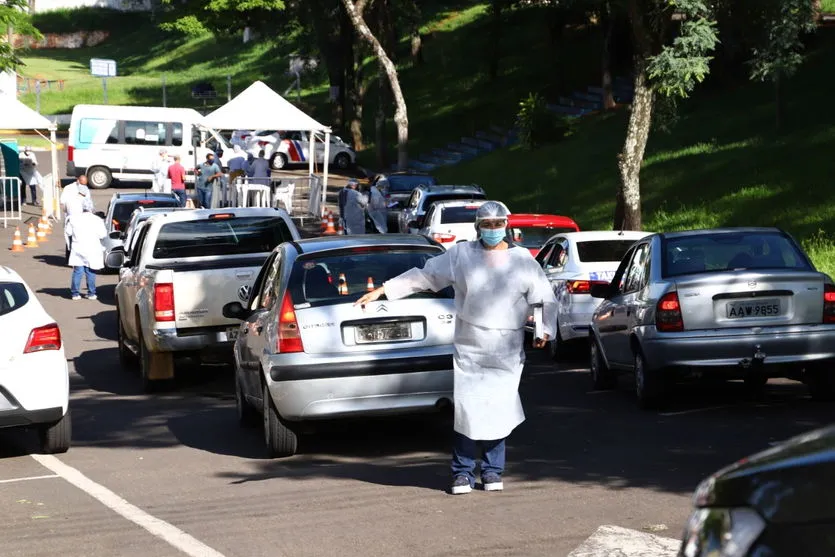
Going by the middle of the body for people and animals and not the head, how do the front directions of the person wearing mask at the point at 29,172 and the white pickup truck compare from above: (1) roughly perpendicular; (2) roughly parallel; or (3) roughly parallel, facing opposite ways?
roughly parallel, facing opposite ways

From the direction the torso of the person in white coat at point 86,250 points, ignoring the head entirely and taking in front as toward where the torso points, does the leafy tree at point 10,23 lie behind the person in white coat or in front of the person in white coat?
in front

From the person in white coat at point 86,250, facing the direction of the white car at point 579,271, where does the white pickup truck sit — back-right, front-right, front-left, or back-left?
front-right

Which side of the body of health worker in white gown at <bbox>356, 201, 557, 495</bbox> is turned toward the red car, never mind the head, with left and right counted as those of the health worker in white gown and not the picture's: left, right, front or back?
back

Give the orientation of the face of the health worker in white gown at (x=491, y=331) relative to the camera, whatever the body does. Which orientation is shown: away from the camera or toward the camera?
toward the camera

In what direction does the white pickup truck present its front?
away from the camera

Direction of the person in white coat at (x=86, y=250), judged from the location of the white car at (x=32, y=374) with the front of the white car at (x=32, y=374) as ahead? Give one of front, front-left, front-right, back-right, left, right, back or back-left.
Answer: front

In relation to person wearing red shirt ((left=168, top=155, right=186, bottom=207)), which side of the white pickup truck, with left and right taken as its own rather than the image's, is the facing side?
front

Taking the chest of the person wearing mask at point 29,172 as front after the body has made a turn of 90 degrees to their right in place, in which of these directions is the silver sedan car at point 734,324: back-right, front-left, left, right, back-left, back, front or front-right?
left

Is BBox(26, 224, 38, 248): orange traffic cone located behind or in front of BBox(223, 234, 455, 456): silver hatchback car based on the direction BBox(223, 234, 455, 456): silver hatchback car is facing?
in front

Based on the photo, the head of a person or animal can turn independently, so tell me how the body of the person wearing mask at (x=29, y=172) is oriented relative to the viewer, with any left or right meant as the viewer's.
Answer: facing the viewer

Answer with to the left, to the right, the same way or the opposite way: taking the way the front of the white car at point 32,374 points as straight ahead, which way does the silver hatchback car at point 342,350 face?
the same way

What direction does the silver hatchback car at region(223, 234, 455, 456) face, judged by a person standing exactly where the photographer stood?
facing away from the viewer

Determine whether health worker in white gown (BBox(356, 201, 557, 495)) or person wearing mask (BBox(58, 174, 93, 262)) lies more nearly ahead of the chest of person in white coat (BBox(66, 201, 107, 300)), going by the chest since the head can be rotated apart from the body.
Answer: the person wearing mask
